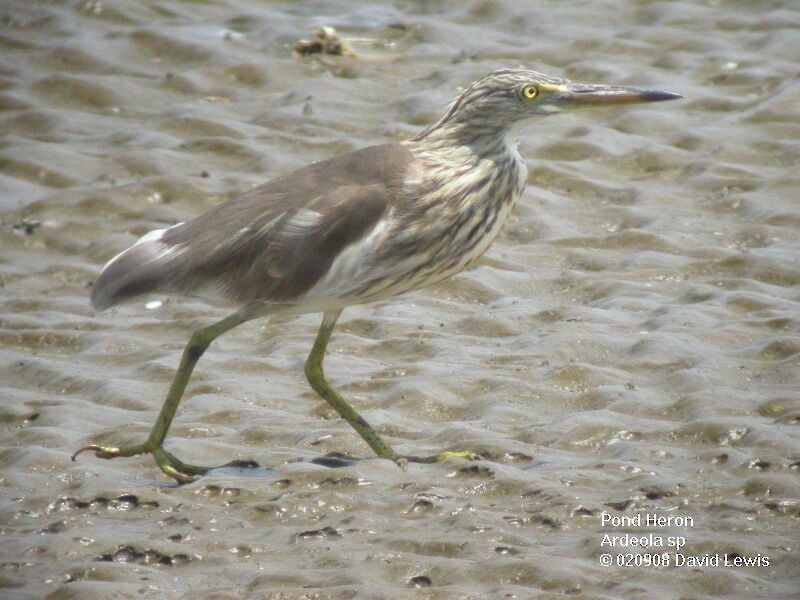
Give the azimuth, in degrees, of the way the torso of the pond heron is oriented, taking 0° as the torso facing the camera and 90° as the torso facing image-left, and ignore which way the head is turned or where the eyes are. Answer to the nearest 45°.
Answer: approximately 270°
